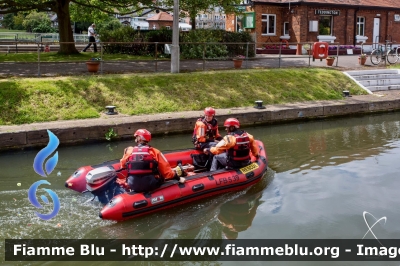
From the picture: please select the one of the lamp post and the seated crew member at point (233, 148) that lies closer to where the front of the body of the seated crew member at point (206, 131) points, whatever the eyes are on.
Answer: the seated crew member

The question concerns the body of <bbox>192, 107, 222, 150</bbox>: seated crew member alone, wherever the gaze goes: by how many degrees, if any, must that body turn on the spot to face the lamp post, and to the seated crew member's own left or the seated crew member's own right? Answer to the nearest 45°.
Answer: approximately 135° to the seated crew member's own left

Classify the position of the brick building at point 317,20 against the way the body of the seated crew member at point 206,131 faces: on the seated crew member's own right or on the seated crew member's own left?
on the seated crew member's own left

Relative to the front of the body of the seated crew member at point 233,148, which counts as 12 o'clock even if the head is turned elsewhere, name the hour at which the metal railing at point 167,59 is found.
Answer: The metal railing is roughly at 1 o'clock from the seated crew member.

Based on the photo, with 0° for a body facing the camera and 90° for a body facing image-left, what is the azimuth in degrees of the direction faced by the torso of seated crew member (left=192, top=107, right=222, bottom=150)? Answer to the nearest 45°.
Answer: approximately 315°

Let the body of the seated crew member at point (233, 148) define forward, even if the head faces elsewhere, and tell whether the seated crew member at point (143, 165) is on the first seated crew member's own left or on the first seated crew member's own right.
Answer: on the first seated crew member's own left

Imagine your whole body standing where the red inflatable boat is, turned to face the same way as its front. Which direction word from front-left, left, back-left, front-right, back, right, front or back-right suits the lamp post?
front-left
